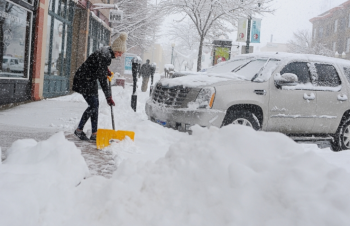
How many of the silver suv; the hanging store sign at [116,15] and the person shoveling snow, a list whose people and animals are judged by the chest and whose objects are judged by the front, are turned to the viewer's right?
1

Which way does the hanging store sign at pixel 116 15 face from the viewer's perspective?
toward the camera

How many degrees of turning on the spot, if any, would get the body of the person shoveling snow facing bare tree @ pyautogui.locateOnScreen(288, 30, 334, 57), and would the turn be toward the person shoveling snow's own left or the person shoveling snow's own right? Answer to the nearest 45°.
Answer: approximately 45° to the person shoveling snow's own left

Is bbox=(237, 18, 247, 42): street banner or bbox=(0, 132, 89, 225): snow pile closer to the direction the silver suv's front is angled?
the snow pile

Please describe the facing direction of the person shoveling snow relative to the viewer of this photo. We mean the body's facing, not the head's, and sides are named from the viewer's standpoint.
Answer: facing to the right of the viewer

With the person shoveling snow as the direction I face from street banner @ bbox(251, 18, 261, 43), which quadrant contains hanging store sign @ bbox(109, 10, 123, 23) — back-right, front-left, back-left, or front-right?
front-right

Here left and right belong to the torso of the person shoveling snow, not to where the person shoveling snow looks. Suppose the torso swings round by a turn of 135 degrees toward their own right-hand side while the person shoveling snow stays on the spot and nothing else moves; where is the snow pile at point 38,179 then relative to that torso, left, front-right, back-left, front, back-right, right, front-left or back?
front-left

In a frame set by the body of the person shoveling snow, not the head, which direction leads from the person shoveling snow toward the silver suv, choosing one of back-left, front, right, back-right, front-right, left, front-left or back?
front

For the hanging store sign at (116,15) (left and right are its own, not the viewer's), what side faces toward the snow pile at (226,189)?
front

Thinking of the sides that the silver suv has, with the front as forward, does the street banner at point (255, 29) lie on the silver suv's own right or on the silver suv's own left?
on the silver suv's own right

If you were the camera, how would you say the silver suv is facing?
facing the viewer and to the left of the viewer

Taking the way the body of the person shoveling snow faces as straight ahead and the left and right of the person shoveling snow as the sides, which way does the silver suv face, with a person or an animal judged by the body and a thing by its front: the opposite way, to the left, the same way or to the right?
the opposite way
